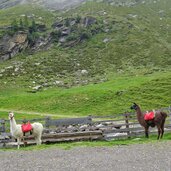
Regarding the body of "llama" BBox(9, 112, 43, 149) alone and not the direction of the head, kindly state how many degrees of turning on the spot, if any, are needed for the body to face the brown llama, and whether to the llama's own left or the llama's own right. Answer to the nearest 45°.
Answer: approximately 180°

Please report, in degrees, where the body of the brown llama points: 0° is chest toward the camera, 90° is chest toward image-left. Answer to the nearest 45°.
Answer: approximately 90°

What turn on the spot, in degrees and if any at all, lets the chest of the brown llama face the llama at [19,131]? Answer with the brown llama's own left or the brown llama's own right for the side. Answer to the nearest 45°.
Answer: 0° — it already faces it

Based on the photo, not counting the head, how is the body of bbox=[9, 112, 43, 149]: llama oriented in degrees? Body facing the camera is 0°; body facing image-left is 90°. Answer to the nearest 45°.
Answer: approximately 90°

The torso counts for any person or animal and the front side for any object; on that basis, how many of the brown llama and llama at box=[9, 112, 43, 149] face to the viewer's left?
2
